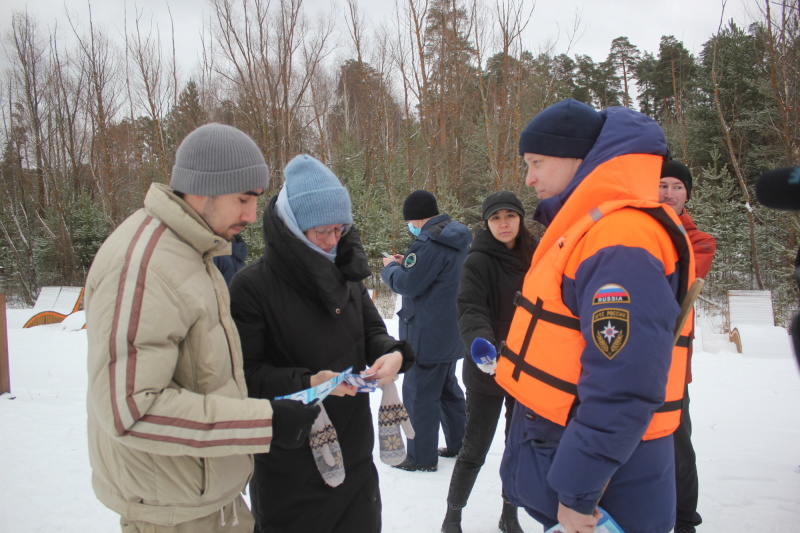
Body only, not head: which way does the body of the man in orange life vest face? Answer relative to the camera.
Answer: to the viewer's left

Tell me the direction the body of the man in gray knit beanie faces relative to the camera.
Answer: to the viewer's right

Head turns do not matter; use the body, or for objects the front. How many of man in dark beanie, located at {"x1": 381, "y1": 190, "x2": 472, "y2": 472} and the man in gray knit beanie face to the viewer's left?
1

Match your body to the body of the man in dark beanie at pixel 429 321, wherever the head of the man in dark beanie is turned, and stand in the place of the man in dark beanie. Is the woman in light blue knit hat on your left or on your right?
on your left

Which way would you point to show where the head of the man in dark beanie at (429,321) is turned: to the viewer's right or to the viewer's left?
to the viewer's left

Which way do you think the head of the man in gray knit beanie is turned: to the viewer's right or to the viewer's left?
to the viewer's right

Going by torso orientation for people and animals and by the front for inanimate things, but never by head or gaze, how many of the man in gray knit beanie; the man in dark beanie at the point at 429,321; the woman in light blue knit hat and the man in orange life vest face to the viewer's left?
2

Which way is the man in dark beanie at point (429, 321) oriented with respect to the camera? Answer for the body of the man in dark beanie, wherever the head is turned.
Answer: to the viewer's left

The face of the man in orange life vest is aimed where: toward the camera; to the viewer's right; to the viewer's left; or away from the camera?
to the viewer's left

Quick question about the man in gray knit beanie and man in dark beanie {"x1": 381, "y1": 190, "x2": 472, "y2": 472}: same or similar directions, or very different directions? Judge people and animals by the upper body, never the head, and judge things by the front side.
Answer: very different directions

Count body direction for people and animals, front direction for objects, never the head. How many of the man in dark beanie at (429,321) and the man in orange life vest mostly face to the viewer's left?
2

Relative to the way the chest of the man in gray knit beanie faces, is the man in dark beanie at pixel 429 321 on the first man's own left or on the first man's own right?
on the first man's own left

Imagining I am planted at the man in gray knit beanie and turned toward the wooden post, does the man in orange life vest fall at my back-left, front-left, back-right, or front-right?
back-right
